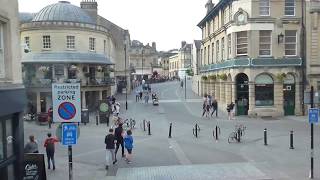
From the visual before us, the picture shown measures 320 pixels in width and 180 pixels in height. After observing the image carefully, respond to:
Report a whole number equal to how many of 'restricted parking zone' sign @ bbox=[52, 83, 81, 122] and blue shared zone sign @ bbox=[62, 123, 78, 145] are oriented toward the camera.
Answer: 2

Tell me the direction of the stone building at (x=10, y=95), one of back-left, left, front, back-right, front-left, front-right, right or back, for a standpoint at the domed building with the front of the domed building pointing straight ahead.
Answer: front

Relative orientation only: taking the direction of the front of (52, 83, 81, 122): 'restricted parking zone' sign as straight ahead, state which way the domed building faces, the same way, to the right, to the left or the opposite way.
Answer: the same way

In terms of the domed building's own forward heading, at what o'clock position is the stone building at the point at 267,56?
The stone building is roughly at 10 o'clock from the domed building.

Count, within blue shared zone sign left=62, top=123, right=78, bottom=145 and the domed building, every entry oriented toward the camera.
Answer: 2

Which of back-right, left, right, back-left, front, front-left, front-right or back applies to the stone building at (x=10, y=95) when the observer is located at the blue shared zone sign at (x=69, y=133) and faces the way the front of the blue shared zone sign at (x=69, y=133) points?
back-right

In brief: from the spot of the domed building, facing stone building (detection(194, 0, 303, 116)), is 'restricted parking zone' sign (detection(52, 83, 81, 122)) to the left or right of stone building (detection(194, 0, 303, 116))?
right

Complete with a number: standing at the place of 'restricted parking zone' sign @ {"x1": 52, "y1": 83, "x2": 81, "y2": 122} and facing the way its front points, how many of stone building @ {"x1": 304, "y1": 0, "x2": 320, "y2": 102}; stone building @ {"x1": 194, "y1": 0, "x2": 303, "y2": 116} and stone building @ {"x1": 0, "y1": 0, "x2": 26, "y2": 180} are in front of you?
0

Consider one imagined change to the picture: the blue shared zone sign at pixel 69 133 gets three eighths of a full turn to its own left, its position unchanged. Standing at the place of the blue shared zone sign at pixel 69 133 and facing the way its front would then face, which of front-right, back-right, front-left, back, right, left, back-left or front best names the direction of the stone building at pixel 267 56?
front

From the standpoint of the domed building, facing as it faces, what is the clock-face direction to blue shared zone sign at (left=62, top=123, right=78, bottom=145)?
The blue shared zone sign is roughly at 12 o'clock from the domed building.

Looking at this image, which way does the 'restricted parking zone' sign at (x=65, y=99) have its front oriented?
toward the camera

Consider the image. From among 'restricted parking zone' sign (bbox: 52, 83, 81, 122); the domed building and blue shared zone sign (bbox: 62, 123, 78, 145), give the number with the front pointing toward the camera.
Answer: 3

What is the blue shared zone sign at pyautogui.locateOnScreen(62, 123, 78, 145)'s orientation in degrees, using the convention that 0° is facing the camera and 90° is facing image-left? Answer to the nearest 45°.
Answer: approximately 0°

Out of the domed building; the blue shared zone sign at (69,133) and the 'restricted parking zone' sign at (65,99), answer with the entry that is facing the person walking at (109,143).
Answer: the domed building

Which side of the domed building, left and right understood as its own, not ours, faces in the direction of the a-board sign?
front
